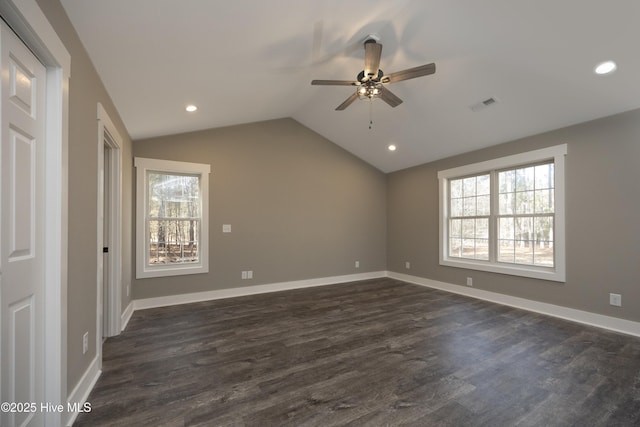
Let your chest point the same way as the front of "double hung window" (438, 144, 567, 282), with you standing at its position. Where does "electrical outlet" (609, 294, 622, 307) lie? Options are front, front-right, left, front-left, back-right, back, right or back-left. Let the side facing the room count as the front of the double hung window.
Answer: left

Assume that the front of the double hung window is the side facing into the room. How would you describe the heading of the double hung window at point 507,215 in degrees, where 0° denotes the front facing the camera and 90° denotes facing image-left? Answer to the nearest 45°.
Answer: approximately 45°

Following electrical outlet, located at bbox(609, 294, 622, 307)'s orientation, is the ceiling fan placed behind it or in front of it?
in front

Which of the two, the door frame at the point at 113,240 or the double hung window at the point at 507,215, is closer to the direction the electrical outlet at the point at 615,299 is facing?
the door frame

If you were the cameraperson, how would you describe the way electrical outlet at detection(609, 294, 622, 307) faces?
facing the viewer

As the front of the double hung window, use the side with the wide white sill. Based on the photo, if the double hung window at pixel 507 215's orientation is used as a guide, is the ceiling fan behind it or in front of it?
in front

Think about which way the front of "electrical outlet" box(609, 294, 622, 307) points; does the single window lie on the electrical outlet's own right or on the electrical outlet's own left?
on the electrical outlet's own right

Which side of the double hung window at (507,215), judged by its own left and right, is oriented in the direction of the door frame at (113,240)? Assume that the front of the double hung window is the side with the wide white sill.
front

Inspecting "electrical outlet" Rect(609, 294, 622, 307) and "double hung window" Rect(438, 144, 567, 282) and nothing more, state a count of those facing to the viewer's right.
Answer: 0

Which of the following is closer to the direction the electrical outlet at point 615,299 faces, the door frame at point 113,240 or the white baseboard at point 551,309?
the door frame
